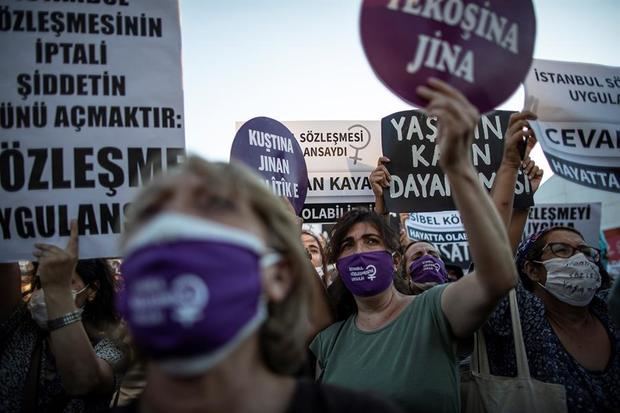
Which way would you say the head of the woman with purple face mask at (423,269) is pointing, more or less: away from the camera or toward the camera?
toward the camera

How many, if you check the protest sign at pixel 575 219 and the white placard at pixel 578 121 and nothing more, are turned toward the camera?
2

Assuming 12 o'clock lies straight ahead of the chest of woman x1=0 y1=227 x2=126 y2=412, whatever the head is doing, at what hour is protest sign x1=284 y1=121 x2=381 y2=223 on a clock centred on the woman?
The protest sign is roughly at 6 o'clock from the woman.

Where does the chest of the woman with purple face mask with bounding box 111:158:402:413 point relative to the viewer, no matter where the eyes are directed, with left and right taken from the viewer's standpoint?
facing the viewer and to the left of the viewer

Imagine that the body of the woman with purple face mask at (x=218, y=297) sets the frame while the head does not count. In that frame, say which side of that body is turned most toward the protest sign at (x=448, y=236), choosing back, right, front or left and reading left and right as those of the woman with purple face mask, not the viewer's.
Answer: back

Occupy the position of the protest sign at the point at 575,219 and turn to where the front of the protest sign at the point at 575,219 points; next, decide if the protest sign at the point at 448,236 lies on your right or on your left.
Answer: on your right

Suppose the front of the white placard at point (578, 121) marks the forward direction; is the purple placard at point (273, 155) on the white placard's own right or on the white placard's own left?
on the white placard's own right

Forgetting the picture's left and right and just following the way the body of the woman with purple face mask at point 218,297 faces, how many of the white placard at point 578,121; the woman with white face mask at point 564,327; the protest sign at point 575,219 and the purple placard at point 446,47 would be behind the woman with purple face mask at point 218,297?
4

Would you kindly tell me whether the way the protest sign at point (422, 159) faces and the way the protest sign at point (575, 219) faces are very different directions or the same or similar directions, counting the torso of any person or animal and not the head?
same or similar directions

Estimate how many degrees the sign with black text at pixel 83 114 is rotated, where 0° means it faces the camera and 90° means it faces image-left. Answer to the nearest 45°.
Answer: approximately 0°

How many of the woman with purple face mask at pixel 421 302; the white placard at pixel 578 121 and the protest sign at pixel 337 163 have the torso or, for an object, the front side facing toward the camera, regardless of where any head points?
3

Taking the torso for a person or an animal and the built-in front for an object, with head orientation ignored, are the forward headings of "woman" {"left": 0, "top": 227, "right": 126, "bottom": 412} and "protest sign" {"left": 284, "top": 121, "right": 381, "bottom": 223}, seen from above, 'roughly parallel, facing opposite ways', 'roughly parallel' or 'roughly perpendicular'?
roughly parallel

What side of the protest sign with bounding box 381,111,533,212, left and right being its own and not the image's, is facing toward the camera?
front

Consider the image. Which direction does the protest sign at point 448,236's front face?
toward the camera

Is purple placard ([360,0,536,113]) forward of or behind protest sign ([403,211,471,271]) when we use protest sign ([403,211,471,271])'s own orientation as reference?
forward

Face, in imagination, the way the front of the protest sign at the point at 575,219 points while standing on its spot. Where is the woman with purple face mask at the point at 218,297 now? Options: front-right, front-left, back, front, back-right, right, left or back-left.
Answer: front

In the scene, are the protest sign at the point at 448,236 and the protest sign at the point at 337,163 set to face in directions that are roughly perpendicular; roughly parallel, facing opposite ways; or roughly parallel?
roughly parallel

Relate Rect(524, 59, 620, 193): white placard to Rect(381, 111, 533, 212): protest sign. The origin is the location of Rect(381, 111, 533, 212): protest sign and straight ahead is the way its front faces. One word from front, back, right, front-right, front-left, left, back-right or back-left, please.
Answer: left

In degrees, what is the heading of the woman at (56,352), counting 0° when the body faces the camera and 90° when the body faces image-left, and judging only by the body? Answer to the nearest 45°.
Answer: approximately 45°

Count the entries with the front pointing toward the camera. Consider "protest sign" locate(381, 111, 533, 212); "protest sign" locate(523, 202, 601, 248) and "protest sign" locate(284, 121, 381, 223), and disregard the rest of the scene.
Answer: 3

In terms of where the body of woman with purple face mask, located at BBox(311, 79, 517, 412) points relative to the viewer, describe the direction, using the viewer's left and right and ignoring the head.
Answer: facing the viewer
